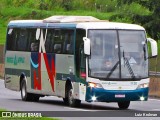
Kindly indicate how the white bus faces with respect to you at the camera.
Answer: facing the viewer and to the right of the viewer
